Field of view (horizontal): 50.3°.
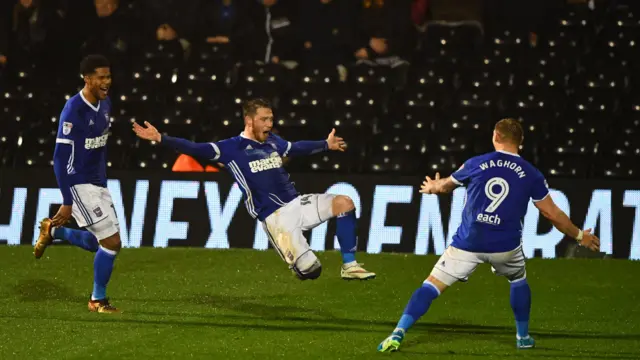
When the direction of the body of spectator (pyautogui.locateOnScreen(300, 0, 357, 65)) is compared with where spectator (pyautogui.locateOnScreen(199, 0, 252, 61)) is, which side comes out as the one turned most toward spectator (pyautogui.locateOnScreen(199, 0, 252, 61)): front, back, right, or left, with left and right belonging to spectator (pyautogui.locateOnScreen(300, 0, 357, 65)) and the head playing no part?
right

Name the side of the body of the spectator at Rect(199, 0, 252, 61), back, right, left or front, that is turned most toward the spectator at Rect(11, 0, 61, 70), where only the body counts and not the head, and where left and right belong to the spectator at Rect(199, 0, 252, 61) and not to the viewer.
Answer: right

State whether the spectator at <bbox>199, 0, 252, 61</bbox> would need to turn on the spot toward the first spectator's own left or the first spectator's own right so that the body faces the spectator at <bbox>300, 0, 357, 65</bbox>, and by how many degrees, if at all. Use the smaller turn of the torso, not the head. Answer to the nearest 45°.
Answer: approximately 90° to the first spectator's own left

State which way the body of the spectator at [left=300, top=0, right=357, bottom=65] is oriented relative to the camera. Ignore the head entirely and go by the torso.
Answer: toward the camera

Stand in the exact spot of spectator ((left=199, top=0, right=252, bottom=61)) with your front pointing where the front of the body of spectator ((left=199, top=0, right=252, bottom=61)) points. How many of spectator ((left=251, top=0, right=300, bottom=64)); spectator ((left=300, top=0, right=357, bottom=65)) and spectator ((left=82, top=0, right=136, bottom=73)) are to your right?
1

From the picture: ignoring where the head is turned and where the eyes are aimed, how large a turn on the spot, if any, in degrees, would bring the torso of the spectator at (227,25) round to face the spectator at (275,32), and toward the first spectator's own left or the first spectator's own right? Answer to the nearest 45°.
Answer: approximately 90° to the first spectator's own left

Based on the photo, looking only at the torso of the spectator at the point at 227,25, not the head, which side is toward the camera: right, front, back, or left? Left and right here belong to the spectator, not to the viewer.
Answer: front

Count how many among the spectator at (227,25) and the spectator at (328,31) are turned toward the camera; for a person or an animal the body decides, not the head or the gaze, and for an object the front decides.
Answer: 2

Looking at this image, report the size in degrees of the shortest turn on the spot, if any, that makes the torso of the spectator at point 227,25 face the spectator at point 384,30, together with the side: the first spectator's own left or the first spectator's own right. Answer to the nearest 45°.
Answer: approximately 90° to the first spectator's own left

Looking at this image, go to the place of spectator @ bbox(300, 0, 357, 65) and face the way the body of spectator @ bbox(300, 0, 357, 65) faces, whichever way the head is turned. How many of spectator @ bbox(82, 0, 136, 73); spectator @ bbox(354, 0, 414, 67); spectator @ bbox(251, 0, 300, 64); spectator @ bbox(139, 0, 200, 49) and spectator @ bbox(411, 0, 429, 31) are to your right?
3

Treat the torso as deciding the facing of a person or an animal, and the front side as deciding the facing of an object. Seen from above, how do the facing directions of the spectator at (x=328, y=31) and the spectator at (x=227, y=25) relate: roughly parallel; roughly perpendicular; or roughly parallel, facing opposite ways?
roughly parallel

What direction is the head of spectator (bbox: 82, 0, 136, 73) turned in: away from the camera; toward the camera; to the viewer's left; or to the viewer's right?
toward the camera

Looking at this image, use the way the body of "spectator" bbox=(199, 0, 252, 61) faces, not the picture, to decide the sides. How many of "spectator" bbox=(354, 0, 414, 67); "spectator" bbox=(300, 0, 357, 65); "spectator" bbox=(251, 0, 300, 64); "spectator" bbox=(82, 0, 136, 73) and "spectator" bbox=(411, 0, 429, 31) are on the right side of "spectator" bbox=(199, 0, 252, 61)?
1
